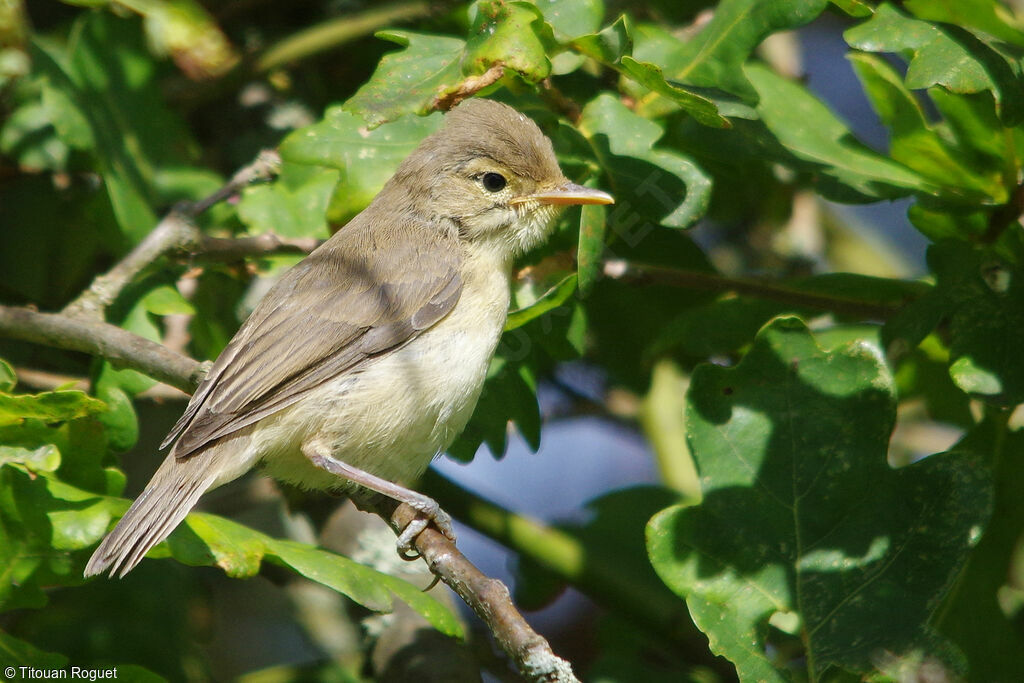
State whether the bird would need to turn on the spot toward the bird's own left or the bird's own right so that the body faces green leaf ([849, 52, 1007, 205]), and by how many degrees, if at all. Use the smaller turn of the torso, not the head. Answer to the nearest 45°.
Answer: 0° — it already faces it

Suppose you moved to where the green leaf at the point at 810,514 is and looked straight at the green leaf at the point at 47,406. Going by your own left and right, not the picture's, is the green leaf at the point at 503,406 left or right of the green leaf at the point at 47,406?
right

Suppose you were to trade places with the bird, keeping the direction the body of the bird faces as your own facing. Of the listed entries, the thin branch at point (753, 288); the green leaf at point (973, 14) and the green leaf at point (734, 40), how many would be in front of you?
3

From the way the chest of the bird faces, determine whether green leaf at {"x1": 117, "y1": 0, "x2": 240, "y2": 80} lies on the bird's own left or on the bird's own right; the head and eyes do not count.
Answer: on the bird's own left

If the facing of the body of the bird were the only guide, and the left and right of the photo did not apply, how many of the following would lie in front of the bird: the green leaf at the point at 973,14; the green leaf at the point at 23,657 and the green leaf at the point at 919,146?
2

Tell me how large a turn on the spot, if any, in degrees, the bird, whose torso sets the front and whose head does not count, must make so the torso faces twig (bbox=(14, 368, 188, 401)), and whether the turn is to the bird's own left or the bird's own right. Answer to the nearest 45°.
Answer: approximately 135° to the bird's own left

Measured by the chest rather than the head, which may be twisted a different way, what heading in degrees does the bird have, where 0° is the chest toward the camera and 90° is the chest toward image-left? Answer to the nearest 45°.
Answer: approximately 270°
